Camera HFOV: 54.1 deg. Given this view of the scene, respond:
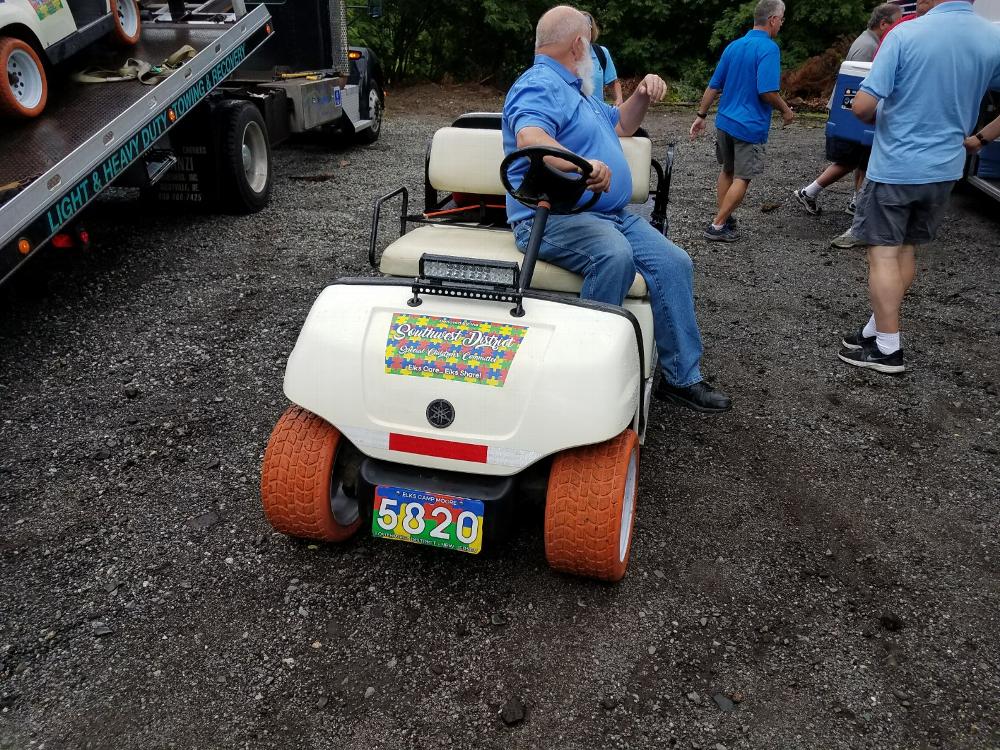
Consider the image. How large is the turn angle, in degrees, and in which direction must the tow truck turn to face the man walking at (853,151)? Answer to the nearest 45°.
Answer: approximately 45° to its right

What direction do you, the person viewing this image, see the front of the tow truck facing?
facing away from the viewer and to the right of the viewer

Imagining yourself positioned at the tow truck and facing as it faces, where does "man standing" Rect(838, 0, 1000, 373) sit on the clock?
The man standing is roughly at 3 o'clock from the tow truck.

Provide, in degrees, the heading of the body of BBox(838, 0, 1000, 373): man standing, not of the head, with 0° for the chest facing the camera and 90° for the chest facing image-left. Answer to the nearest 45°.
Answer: approximately 135°

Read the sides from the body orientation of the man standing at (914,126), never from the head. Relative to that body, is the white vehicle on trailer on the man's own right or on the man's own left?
on the man's own left
